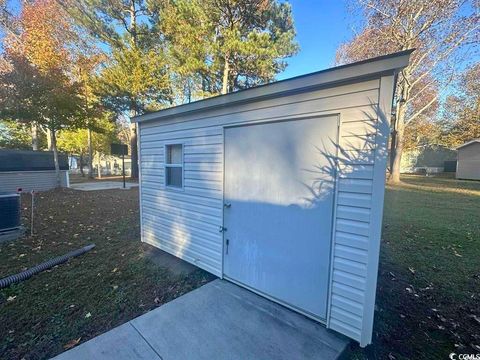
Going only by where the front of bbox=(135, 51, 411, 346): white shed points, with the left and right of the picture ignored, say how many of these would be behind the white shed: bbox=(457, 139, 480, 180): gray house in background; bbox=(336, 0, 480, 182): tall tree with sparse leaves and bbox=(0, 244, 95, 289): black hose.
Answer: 2

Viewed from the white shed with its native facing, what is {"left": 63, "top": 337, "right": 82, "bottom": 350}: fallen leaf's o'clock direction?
The fallen leaf is roughly at 1 o'clock from the white shed.

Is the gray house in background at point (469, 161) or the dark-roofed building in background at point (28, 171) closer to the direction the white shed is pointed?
the dark-roofed building in background

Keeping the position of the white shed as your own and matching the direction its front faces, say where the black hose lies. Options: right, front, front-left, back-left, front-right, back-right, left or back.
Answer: front-right

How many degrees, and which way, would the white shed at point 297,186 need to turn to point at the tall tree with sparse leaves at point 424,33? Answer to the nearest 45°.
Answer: approximately 180°

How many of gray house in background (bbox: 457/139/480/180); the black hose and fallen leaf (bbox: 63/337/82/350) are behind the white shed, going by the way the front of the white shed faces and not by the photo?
1

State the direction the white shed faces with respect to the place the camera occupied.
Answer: facing the viewer and to the left of the viewer

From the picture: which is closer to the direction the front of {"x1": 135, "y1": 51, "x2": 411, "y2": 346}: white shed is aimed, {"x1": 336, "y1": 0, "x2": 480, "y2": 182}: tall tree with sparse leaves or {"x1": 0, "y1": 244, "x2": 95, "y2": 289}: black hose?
the black hose

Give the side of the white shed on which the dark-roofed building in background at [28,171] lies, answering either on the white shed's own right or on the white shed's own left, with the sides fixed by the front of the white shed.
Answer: on the white shed's own right

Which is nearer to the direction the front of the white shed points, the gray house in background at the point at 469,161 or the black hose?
the black hose

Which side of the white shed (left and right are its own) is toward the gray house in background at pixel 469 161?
back

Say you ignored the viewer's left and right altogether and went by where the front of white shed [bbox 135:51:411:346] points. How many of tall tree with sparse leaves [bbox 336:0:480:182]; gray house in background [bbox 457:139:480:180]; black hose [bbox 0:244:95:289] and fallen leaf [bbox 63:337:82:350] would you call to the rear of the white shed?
2

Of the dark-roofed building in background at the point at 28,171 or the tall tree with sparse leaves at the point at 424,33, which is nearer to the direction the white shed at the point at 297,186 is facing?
the dark-roofed building in background

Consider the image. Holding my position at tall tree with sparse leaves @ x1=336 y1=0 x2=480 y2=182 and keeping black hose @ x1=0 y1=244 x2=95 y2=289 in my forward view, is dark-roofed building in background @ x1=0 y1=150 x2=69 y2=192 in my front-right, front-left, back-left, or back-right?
front-right
